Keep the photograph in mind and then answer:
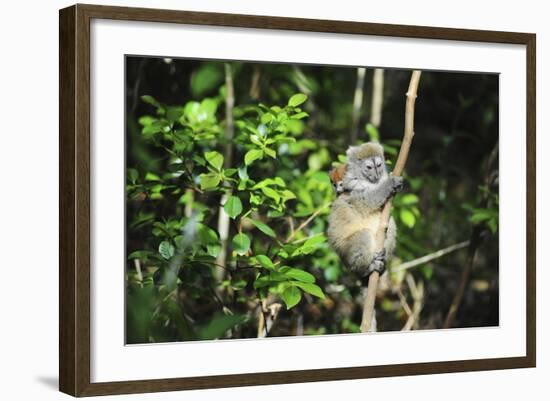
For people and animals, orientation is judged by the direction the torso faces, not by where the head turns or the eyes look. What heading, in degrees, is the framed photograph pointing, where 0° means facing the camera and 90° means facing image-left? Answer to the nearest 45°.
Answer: approximately 315°
